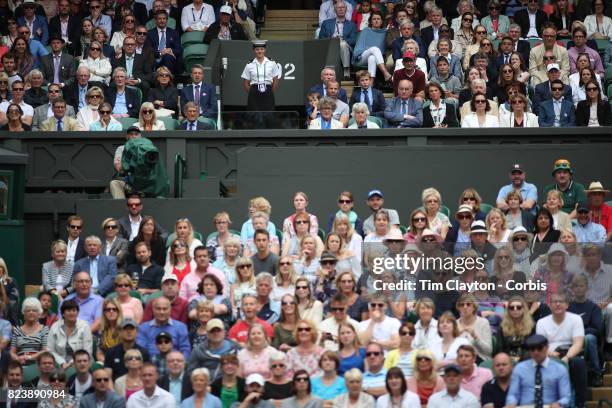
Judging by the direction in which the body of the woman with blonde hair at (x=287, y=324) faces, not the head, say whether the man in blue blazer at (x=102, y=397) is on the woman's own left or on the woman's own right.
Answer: on the woman's own right

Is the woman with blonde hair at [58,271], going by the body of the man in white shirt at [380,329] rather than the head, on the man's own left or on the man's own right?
on the man's own right

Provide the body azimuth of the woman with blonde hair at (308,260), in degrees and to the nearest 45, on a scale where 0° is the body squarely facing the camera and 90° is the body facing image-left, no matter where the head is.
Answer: approximately 0°
